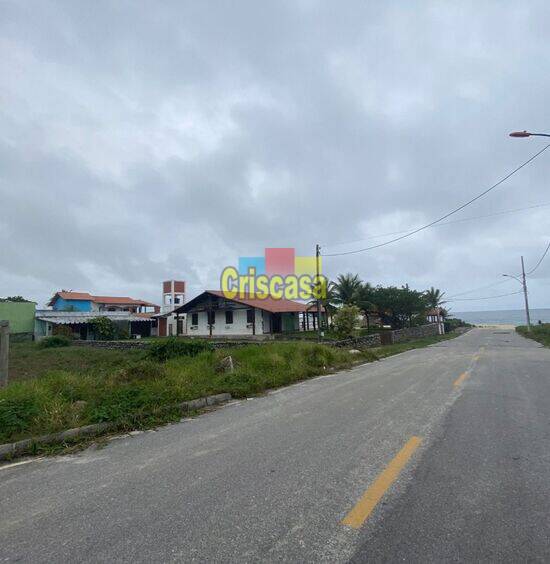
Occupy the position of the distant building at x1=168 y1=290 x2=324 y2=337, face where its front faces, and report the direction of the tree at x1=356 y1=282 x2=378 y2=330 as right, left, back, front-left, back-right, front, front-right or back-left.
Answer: front-left

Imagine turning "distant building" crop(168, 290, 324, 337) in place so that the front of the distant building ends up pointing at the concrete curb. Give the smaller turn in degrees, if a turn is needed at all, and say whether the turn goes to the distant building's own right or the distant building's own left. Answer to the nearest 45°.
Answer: approximately 45° to the distant building's own right

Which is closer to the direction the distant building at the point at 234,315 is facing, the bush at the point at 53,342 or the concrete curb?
the concrete curb

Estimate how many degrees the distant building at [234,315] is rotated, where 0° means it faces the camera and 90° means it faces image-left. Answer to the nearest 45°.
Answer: approximately 315°

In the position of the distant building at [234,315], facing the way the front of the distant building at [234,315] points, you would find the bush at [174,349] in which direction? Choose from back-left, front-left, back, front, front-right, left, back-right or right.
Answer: front-right

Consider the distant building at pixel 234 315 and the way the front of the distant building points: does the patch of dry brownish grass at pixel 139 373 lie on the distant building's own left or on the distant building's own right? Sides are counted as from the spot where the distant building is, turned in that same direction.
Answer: on the distant building's own right

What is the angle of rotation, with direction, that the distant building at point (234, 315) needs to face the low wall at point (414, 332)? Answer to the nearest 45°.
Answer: approximately 45° to its left

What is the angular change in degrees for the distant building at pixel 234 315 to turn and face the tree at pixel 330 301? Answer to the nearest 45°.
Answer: approximately 45° to its left

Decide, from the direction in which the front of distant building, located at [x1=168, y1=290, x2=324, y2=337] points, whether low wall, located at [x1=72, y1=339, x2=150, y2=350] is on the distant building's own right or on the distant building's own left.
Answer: on the distant building's own right

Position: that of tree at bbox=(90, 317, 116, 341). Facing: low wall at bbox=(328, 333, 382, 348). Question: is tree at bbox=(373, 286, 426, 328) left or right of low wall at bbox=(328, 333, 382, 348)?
left

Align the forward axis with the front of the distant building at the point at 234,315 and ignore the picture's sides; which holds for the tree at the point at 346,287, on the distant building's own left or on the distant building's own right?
on the distant building's own left

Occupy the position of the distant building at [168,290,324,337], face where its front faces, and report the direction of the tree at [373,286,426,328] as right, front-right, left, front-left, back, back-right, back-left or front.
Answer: front-left
